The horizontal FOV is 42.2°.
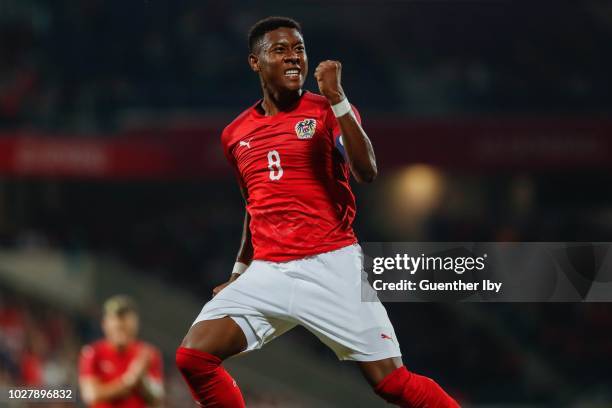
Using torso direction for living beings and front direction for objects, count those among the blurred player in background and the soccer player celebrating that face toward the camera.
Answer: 2

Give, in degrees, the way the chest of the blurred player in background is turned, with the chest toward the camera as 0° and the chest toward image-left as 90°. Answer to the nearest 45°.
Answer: approximately 0°

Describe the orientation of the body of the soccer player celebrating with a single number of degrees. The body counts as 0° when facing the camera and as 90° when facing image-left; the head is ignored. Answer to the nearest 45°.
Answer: approximately 0°

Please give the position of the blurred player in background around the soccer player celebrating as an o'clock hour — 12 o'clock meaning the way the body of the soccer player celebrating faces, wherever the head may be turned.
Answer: The blurred player in background is roughly at 5 o'clock from the soccer player celebrating.
